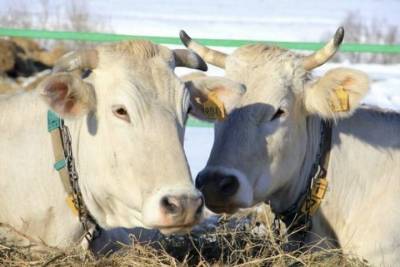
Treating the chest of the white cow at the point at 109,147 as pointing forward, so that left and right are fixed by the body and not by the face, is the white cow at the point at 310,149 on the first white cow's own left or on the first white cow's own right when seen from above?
on the first white cow's own left

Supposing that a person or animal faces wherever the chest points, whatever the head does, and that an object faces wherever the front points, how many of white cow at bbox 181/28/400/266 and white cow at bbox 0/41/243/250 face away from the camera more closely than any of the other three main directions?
0

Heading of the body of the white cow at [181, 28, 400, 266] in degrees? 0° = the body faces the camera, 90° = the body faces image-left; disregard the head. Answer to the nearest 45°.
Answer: approximately 45°

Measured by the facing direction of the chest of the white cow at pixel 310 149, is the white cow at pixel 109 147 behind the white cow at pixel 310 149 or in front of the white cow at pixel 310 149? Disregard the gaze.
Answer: in front

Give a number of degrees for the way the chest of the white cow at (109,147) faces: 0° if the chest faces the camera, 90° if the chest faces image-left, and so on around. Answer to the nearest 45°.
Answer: approximately 315°
